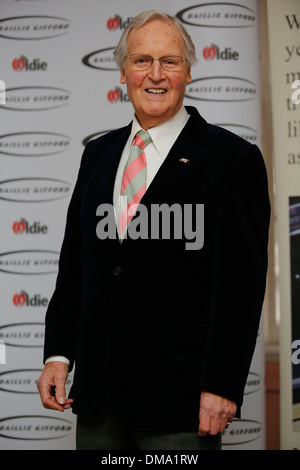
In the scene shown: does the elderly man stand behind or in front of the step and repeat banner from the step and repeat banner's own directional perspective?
in front

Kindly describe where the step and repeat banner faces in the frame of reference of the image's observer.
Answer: facing the viewer

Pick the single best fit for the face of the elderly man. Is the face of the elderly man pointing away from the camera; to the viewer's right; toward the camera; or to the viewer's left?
toward the camera
